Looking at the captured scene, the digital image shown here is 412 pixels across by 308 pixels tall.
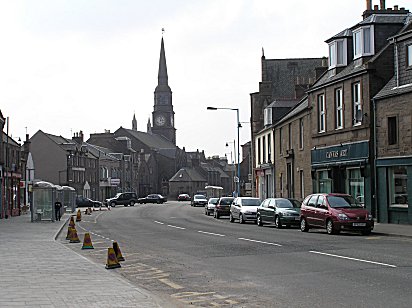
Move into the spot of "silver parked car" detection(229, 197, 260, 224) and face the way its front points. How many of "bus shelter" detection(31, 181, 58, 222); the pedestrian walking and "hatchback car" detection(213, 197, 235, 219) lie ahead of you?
0

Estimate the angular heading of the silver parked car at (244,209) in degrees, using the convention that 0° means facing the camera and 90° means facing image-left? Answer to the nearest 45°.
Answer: approximately 315°

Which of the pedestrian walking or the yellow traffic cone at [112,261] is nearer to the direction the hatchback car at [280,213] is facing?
the yellow traffic cone

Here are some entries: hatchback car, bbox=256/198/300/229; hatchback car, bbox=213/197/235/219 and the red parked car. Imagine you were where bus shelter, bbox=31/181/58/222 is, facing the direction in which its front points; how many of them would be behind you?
0

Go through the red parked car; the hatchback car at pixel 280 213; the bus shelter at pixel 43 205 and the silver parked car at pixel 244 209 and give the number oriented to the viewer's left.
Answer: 0

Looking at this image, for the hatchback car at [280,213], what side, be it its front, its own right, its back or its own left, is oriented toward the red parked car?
front

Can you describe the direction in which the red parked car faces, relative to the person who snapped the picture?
facing the viewer and to the right of the viewer

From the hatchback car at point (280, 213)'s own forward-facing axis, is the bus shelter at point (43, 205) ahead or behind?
behind

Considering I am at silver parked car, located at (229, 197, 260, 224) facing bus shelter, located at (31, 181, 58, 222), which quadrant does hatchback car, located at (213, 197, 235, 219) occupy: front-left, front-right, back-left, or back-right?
front-right

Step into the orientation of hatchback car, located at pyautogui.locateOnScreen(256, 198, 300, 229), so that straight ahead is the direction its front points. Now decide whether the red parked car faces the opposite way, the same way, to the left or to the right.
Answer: the same way

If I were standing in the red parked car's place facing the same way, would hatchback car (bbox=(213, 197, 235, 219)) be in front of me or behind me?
behind

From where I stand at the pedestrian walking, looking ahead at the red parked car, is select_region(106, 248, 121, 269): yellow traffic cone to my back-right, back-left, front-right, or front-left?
front-right

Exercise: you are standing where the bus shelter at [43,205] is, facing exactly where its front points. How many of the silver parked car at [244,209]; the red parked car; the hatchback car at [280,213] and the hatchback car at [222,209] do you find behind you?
0

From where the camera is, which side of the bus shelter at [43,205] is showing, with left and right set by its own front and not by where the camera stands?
right

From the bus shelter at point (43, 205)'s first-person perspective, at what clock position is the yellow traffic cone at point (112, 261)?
The yellow traffic cone is roughly at 3 o'clock from the bus shelter.

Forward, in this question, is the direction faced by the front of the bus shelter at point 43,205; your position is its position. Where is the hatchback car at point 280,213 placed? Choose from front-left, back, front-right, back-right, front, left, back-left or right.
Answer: front-right

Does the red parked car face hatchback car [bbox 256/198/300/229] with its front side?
no

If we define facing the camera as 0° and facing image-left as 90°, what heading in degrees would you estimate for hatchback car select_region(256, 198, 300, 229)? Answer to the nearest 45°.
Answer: approximately 315°

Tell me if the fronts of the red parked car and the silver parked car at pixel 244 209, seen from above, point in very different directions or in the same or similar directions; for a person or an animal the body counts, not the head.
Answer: same or similar directions

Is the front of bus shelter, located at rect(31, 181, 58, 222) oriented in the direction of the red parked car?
no

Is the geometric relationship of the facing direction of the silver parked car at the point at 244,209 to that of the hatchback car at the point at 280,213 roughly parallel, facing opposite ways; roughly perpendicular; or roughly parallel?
roughly parallel

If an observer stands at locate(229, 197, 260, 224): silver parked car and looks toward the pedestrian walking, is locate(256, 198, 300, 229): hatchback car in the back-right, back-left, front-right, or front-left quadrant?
back-left

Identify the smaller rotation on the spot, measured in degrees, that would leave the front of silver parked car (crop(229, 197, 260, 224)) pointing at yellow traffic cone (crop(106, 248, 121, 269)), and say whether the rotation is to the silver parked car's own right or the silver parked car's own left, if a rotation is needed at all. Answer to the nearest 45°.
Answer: approximately 45° to the silver parked car's own right
